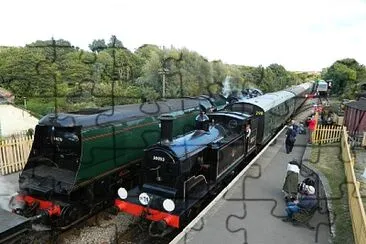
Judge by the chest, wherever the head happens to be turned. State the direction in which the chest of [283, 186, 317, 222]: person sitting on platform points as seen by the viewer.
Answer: to the viewer's left

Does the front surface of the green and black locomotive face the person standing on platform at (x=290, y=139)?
no

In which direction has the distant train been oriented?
toward the camera

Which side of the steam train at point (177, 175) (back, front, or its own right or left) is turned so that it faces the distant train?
back

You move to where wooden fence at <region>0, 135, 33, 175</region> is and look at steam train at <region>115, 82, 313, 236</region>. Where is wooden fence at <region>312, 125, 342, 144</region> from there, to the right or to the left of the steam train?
left

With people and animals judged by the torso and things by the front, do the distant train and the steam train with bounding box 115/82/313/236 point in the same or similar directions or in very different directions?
same or similar directions

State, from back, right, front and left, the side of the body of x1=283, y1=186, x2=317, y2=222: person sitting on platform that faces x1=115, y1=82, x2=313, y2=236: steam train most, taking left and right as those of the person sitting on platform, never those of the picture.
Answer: front

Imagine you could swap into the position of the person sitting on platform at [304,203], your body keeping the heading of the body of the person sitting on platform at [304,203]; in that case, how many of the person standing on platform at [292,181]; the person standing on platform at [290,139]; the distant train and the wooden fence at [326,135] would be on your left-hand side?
0

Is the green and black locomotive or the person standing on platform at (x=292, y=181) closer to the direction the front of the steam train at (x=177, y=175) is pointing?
the green and black locomotive

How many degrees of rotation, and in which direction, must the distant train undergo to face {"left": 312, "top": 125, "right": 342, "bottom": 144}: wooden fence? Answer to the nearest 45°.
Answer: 0° — it already faces it

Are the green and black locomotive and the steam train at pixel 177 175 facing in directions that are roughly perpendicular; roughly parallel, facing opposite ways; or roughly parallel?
roughly parallel

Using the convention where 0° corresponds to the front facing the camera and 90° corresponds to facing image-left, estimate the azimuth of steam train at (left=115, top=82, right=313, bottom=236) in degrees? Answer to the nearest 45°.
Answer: approximately 45°

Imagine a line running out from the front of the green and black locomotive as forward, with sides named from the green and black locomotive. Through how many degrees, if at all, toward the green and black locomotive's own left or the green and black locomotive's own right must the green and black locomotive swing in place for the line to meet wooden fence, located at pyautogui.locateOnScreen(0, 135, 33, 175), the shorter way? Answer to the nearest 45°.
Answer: approximately 90° to the green and black locomotive's own right

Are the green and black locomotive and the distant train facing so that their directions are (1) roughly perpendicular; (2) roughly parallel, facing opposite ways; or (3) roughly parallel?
roughly parallel

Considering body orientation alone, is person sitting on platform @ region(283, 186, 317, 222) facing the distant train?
no

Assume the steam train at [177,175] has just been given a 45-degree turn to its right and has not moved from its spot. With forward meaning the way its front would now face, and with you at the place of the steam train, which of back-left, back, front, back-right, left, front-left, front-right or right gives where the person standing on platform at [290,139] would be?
back-right

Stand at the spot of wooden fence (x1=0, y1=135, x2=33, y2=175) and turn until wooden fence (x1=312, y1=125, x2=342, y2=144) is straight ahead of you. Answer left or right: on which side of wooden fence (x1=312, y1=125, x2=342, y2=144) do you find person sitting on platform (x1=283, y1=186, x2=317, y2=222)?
right

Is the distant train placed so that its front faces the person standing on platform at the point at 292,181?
yes

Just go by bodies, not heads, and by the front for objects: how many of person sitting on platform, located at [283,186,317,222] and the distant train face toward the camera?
1

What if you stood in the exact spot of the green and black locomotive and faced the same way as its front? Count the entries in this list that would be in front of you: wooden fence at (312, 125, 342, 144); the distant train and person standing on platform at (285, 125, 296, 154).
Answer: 0

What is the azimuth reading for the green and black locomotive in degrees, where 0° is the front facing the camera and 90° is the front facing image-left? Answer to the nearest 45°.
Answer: approximately 45°

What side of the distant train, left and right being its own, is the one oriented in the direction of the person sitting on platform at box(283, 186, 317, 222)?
front
